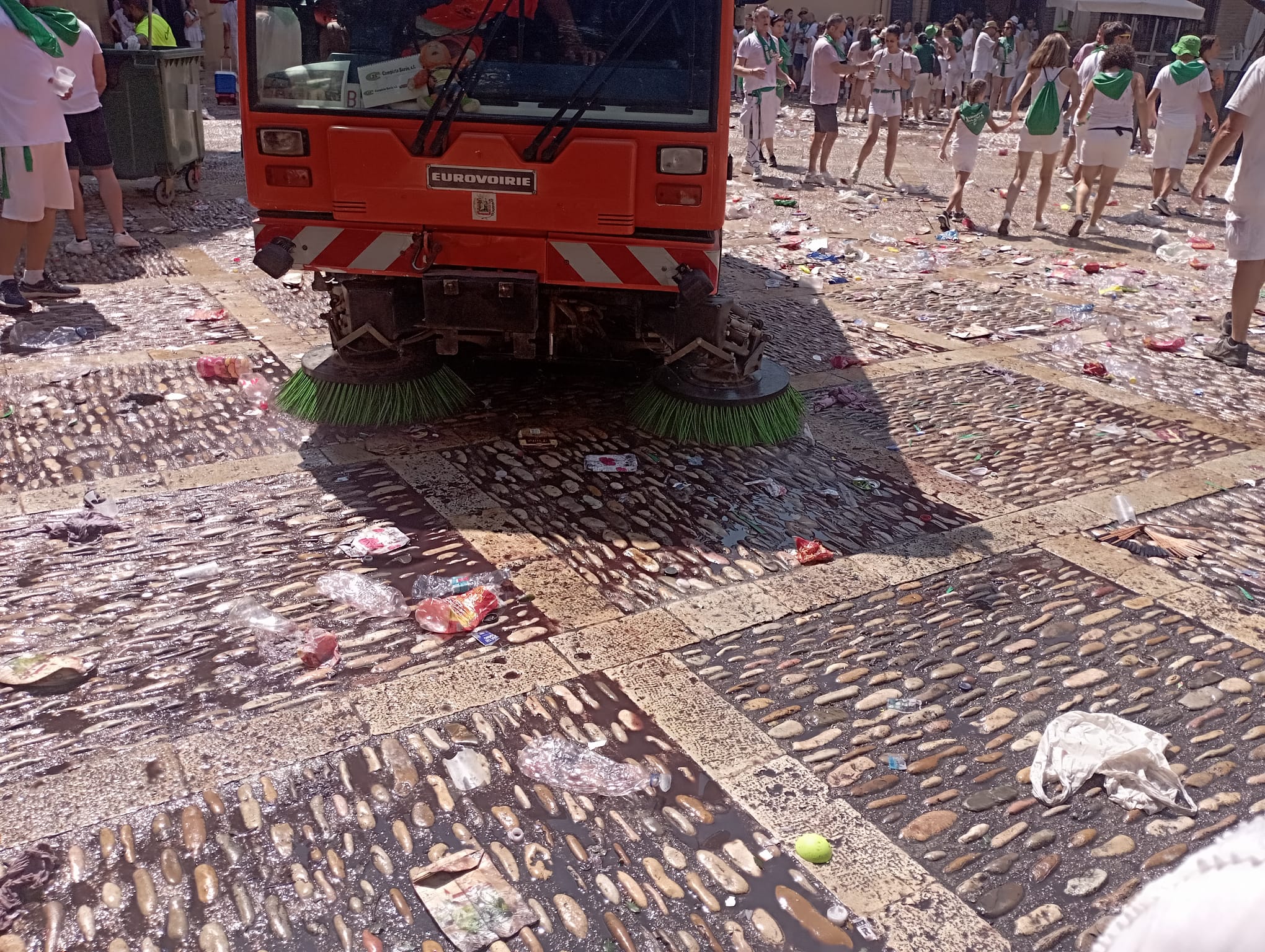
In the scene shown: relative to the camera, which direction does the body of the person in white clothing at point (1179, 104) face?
away from the camera

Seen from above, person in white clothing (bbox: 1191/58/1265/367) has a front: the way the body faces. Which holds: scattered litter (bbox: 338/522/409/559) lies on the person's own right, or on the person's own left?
on the person's own left

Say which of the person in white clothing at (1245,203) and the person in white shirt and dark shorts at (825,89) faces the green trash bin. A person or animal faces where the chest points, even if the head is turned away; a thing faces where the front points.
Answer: the person in white clothing at (1245,203)

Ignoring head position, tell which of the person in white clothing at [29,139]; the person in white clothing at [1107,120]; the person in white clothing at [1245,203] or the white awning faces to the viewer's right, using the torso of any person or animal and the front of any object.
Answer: the person in white clothing at [29,139]

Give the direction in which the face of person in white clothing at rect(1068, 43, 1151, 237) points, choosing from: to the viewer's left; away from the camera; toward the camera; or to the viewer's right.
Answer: away from the camera

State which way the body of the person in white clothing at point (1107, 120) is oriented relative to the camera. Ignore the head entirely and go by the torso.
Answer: away from the camera

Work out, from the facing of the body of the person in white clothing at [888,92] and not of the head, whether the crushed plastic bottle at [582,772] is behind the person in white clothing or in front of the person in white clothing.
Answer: in front

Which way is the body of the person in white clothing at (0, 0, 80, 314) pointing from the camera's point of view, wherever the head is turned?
to the viewer's right

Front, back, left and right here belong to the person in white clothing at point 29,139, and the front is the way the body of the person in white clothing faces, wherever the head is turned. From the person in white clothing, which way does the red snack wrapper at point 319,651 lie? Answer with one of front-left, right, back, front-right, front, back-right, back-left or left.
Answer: right

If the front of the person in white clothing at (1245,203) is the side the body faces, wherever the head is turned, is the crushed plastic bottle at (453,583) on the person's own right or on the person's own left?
on the person's own left

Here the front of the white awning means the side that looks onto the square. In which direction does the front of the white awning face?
toward the camera

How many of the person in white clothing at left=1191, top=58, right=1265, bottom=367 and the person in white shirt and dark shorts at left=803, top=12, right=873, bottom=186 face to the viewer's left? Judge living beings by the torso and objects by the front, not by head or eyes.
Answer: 1

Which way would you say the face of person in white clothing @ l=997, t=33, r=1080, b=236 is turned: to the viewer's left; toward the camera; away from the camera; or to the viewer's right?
away from the camera

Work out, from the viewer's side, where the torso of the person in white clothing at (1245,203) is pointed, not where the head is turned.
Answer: to the viewer's left

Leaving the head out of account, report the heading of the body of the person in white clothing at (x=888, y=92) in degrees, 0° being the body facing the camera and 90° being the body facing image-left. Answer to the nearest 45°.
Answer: approximately 0°
